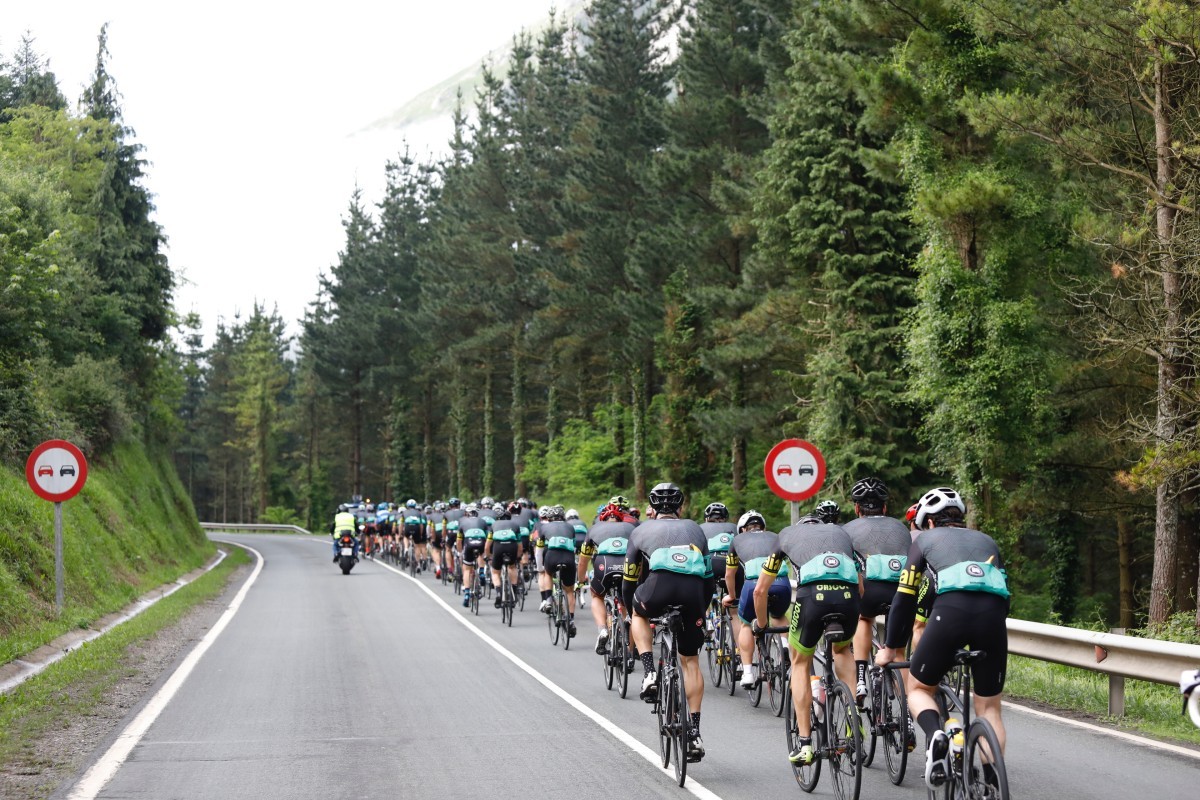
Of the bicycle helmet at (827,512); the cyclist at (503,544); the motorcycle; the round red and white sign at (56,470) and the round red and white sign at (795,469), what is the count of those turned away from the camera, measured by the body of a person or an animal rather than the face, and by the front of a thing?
3

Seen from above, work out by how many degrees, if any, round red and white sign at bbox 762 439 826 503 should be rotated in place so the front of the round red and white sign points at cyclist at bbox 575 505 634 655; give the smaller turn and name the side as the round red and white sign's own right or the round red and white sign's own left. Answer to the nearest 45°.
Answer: approximately 45° to the round red and white sign's own right

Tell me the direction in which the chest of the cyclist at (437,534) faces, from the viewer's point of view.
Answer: away from the camera

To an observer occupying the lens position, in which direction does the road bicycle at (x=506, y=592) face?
facing away from the viewer

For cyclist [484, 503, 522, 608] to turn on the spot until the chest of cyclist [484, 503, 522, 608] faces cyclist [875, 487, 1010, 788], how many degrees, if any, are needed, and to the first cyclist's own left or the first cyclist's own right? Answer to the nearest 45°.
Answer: approximately 180°

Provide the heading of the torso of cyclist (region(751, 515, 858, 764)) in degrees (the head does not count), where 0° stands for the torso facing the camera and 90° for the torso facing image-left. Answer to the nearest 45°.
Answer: approximately 135°

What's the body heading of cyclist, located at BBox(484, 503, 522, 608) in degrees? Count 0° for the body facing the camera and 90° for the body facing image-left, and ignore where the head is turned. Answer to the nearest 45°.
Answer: approximately 180°

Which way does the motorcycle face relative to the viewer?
away from the camera

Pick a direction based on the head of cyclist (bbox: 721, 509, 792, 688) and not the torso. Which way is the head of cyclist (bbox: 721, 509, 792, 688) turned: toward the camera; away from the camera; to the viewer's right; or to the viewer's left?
away from the camera

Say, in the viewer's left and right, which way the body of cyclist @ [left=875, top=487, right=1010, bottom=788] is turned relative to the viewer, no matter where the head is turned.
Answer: facing away from the viewer and to the left of the viewer

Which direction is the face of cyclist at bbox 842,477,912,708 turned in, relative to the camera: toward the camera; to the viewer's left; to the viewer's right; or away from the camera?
away from the camera

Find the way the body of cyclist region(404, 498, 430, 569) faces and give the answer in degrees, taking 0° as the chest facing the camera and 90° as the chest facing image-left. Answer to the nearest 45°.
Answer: approximately 180°

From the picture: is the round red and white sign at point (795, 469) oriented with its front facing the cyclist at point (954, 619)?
yes

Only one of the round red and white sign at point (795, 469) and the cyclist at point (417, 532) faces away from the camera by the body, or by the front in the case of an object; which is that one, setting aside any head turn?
the cyclist
